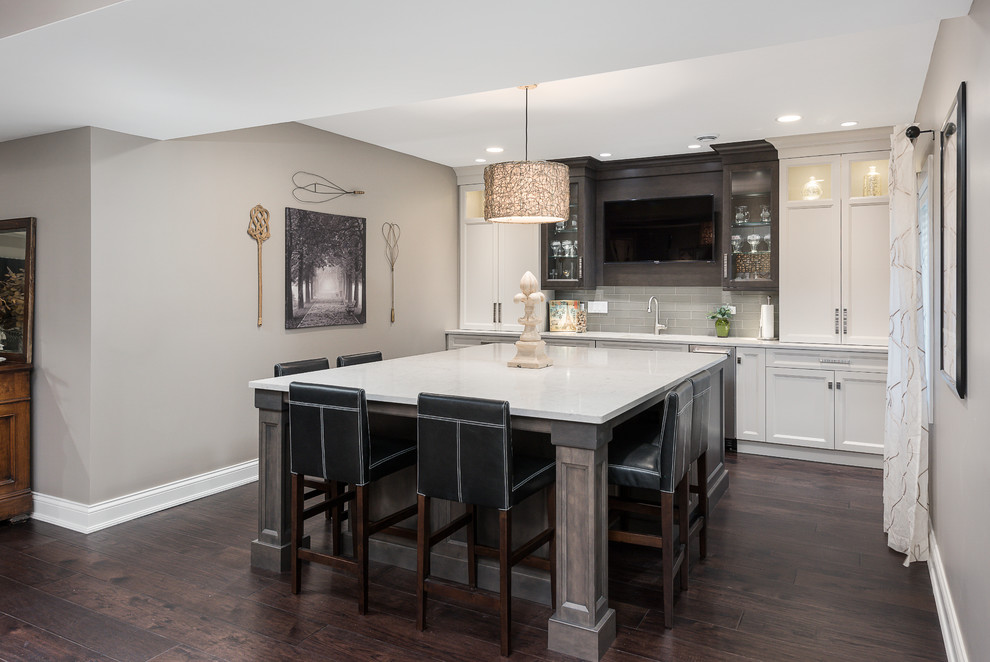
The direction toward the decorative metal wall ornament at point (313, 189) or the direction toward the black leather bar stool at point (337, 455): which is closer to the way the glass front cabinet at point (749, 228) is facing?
the black leather bar stool

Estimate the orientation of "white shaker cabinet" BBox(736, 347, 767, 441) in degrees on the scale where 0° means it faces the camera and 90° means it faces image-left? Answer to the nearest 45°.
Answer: approximately 0°

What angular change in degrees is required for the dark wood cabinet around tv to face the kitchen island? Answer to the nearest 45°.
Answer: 0° — it already faces it

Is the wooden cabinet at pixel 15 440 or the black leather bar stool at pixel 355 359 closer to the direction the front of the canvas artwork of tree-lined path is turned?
the black leather bar stool

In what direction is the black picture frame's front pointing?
to the viewer's left

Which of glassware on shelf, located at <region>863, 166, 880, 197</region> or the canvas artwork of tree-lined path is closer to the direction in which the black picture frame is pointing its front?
the canvas artwork of tree-lined path

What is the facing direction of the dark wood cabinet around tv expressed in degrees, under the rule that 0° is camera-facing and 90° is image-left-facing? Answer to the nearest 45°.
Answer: approximately 0°

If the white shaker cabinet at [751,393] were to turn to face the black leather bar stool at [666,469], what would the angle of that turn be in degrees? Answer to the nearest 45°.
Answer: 0° — it already faces it

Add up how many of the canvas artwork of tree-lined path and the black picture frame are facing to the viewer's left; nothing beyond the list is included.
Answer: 1
